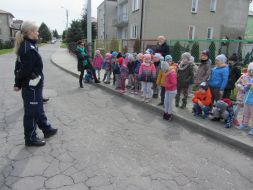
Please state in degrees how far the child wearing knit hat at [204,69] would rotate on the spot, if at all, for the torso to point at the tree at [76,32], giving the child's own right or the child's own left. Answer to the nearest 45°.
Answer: approximately 90° to the child's own right

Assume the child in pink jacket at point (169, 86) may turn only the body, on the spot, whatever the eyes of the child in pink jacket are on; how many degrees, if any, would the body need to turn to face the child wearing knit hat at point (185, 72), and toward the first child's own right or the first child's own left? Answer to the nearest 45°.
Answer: approximately 135° to the first child's own right

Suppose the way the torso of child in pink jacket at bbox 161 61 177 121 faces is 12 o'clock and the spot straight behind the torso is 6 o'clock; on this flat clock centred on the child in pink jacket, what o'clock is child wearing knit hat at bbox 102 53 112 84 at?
The child wearing knit hat is roughly at 2 o'clock from the child in pink jacket.

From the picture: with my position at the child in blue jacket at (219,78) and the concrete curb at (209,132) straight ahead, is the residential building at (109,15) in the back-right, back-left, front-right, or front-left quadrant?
back-right

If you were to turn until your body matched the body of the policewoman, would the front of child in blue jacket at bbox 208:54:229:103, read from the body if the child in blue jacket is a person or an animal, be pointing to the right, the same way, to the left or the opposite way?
the opposite way

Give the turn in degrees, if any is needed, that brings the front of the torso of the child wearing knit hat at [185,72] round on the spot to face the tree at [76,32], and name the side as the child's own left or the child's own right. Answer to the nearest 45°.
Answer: approximately 90° to the child's own right

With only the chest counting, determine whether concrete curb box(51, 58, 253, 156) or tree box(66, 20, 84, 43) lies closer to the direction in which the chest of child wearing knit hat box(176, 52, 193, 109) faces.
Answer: the concrete curb

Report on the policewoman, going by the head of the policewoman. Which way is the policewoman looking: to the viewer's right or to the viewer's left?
to the viewer's right

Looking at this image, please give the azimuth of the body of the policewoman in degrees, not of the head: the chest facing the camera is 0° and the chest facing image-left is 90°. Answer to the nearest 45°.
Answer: approximately 270°

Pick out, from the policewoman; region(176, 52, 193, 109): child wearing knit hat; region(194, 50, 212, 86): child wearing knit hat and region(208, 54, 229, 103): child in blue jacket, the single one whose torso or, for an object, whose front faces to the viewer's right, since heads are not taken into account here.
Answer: the policewoman

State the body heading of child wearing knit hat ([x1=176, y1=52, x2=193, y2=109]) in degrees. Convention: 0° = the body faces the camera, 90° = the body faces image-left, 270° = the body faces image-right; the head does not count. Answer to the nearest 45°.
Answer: approximately 45°

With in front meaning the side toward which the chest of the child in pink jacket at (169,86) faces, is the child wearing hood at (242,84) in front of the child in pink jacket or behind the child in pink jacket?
behind

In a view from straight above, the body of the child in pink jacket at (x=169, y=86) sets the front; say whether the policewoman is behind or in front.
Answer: in front

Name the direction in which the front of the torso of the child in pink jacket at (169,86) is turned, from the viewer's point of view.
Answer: to the viewer's left

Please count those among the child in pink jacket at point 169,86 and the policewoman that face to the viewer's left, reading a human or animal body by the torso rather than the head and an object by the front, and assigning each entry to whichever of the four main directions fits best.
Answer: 1
